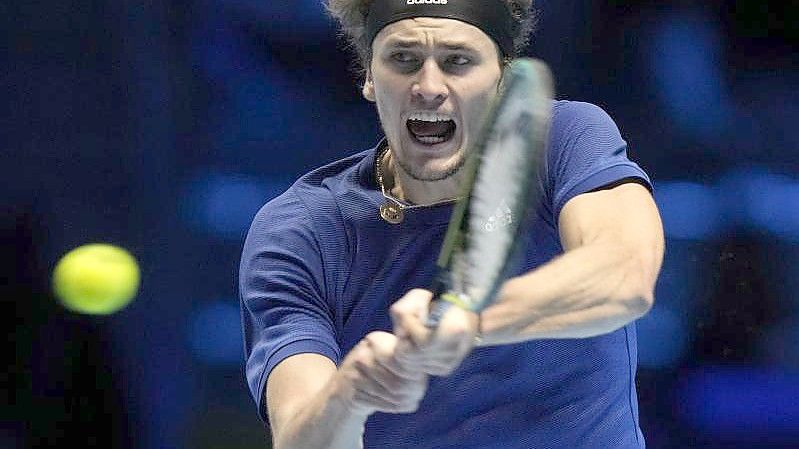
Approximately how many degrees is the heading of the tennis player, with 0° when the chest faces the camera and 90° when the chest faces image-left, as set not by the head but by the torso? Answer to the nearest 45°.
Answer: approximately 0°
